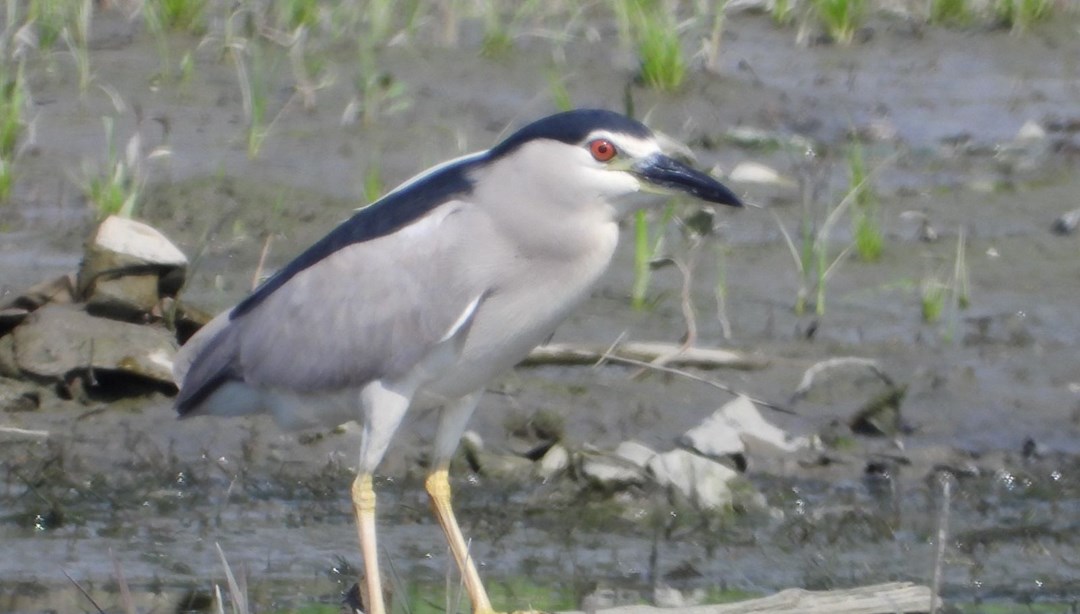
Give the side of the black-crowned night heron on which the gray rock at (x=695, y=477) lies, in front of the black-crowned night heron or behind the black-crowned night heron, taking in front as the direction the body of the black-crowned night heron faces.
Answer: in front

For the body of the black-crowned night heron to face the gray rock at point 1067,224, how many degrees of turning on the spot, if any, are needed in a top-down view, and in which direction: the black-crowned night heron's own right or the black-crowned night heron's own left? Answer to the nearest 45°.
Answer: approximately 45° to the black-crowned night heron's own left

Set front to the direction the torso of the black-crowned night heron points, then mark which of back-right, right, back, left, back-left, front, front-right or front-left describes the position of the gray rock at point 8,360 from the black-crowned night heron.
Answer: back-left

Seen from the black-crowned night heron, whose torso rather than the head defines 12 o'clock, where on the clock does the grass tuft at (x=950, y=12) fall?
The grass tuft is roughly at 10 o'clock from the black-crowned night heron.

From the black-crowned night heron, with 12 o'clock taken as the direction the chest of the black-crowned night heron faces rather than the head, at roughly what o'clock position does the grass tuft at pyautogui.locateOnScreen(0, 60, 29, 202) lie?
The grass tuft is roughly at 8 o'clock from the black-crowned night heron.

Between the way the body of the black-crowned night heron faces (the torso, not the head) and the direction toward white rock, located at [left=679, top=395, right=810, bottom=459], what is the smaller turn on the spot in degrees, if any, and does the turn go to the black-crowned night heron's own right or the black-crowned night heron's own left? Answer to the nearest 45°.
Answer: approximately 45° to the black-crowned night heron's own left

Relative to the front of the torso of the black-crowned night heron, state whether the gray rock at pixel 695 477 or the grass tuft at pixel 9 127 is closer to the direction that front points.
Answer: the gray rock

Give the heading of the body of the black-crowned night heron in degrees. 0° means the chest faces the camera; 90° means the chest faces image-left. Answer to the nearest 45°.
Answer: approximately 270°

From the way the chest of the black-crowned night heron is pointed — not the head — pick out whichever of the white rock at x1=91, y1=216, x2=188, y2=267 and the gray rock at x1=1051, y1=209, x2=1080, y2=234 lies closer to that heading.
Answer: the gray rock

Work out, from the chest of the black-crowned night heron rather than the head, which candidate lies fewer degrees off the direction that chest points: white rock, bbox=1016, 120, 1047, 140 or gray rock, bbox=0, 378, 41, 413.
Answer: the white rock

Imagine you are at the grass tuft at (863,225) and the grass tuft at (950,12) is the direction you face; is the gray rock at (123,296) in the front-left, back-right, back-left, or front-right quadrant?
back-left
